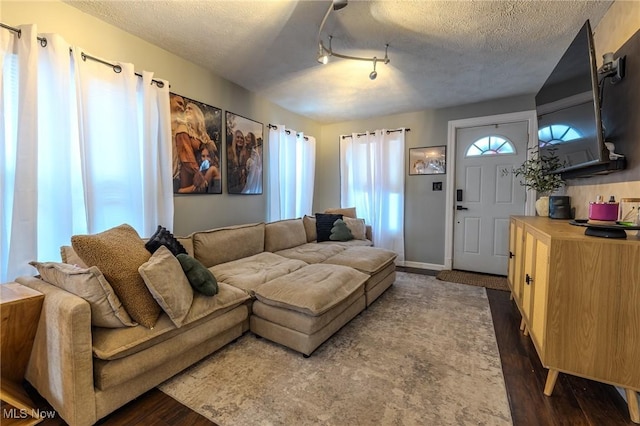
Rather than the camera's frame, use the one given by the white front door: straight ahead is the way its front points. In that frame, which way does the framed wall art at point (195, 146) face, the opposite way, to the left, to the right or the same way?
to the left

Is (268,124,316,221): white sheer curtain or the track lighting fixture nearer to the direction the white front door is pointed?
the track lighting fixture

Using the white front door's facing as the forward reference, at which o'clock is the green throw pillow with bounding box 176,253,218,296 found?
The green throw pillow is roughly at 1 o'clock from the white front door.

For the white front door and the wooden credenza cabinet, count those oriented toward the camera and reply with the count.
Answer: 1

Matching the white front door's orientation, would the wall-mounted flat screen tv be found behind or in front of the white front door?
in front

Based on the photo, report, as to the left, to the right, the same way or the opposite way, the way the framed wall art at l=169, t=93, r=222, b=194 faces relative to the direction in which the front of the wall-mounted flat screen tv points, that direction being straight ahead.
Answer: the opposite way

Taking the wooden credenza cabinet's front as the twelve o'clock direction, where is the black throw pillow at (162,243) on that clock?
The black throw pillow is roughly at 11 o'clock from the wooden credenza cabinet.

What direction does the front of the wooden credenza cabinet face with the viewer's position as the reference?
facing to the left of the viewer

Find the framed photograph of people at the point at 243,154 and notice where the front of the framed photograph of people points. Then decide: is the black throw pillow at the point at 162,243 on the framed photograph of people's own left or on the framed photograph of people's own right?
on the framed photograph of people's own right

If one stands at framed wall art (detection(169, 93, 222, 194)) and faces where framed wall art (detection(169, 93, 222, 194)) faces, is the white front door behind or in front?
in front

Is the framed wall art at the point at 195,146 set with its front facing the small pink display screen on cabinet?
yes

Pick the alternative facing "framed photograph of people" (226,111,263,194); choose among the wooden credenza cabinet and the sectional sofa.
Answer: the wooden credenza cabinet

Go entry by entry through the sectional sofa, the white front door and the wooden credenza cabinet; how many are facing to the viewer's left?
1

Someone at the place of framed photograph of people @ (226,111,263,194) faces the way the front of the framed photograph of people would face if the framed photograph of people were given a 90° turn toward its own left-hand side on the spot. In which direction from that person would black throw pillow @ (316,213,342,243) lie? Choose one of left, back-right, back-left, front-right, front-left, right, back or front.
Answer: front-right
